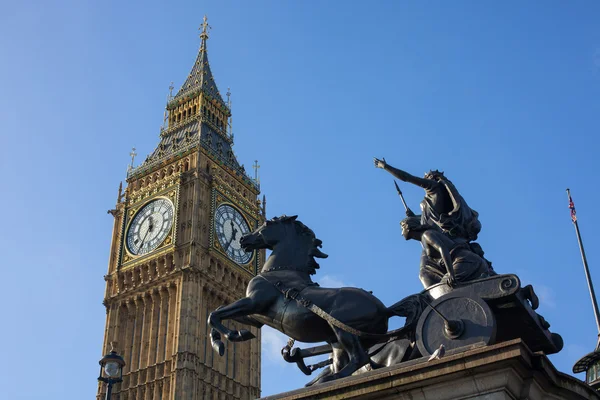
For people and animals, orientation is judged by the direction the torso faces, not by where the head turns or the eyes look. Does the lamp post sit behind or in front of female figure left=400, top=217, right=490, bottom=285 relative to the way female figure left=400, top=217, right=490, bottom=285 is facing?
in front

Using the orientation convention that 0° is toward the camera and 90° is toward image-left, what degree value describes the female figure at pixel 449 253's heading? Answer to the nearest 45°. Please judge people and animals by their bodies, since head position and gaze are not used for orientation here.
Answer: approximately 90°

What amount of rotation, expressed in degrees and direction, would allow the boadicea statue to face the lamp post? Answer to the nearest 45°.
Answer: approximately 45° to its right

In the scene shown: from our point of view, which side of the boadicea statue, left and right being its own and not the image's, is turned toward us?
left

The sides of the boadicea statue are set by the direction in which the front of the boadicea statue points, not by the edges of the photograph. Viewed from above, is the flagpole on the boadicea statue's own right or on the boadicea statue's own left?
on the boadicea statue's own right
